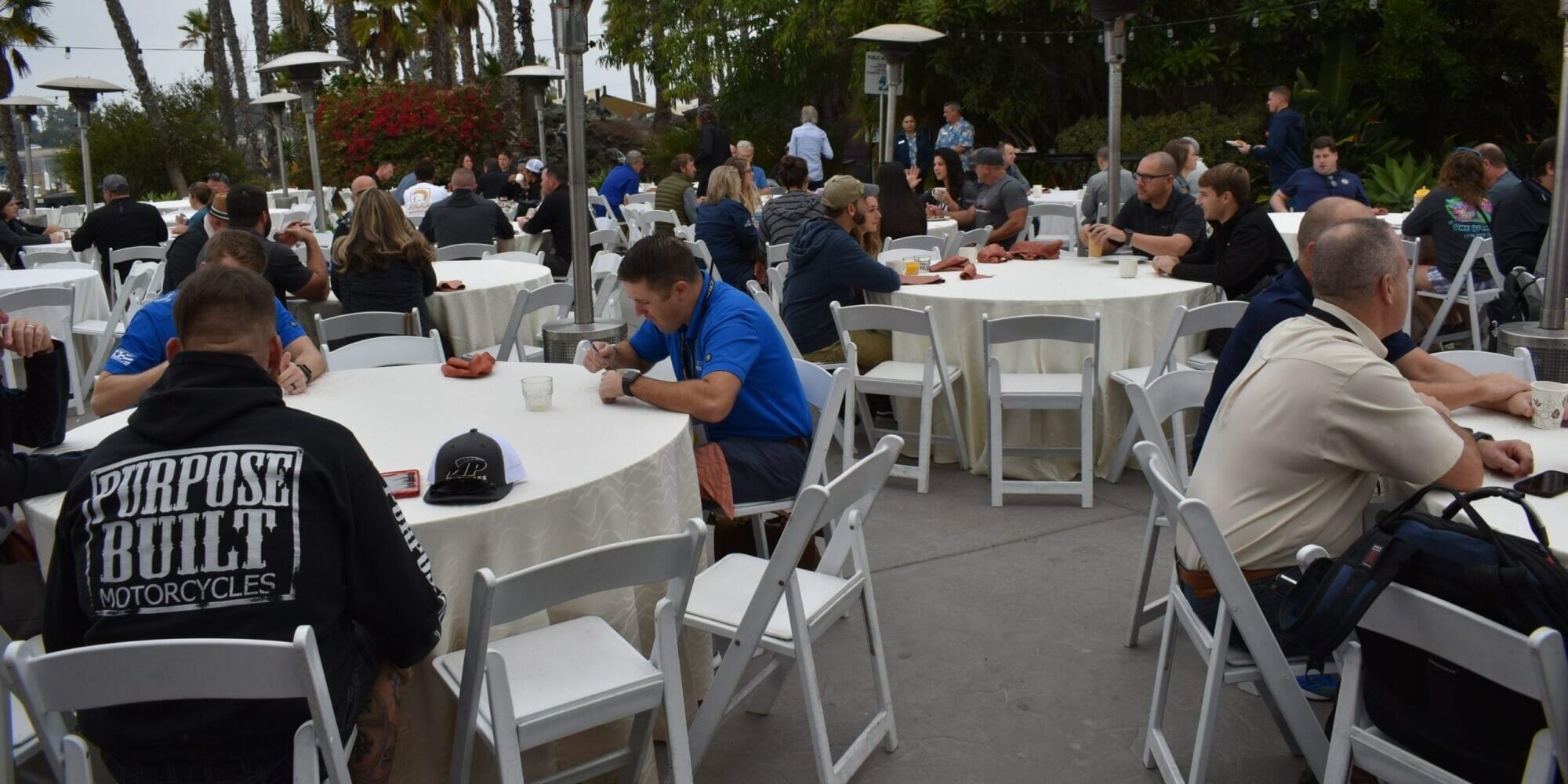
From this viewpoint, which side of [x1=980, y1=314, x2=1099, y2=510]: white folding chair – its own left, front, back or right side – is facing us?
back

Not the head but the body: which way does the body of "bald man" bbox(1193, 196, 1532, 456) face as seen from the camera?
to the viewer's right

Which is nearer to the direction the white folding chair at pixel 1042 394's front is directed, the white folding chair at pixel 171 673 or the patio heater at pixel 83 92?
the patio heater

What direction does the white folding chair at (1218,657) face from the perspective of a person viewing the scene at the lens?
facing away from the viewer and to the right of the viewer

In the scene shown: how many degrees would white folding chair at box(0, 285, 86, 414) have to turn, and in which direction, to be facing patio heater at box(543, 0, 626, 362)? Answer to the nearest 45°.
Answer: approximately 135° to its right

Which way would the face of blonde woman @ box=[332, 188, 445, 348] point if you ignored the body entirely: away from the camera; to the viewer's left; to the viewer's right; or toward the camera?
away from the camera

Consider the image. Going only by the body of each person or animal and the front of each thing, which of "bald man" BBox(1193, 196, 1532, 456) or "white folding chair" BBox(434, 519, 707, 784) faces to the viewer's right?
the bald man

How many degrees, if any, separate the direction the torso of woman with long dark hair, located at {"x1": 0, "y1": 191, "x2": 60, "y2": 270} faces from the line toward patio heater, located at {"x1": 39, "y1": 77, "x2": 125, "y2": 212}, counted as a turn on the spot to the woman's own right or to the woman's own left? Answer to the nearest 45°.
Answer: approximately 90° to the woman's own left

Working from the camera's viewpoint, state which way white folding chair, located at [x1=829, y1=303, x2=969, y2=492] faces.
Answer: facing away from the viewer and to the right of the viewer

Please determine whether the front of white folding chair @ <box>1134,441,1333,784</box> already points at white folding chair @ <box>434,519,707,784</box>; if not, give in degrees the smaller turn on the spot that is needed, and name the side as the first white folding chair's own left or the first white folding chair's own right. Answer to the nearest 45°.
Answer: approximately 180°

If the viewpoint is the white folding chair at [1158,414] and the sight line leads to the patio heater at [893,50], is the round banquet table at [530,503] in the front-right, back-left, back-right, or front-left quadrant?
back-left

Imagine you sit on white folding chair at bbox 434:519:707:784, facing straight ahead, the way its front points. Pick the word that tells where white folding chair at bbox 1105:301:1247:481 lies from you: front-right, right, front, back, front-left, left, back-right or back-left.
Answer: right

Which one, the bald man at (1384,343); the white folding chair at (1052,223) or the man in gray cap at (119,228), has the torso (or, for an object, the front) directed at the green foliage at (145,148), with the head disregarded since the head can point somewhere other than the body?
the man in gray cap

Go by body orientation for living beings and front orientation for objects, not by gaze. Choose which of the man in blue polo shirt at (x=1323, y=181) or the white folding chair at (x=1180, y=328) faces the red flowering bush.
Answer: the white folding chair

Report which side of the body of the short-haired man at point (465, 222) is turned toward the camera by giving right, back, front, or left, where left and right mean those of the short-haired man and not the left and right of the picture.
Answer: back

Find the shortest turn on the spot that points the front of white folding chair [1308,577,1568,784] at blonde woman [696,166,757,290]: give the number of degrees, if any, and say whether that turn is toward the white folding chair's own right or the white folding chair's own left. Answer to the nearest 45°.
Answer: approximately 90° to the white folding chair's own left

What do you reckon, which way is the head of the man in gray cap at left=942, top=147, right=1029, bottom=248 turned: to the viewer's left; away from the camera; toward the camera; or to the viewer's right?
to the viewer's left

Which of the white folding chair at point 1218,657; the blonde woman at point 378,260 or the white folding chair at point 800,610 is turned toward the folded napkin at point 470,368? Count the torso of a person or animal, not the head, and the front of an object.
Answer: the white folding chair at point 800,610

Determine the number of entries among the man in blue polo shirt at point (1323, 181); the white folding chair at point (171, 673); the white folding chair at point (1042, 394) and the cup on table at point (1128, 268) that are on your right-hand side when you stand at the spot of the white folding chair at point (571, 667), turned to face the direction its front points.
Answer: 3

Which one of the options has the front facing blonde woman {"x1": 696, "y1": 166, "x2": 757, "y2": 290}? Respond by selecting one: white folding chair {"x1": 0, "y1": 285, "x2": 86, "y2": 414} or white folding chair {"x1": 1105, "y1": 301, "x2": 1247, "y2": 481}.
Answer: white folding chair {"x1": 1105, "y1": 301, "x2": 1247, "y2": 481}
